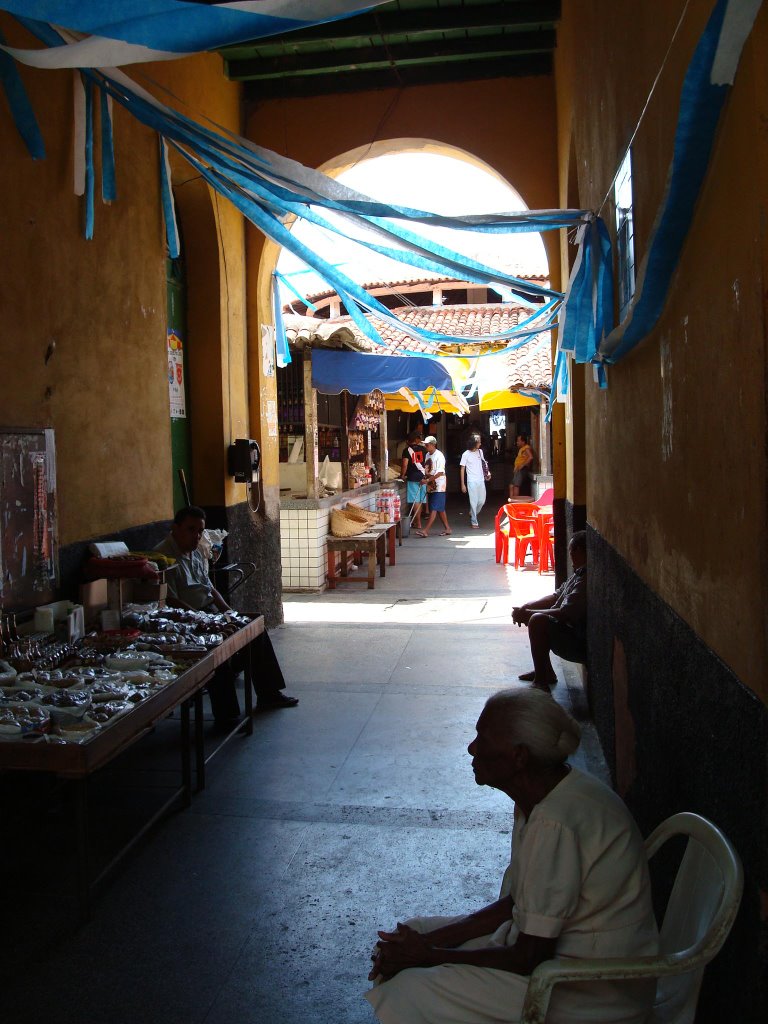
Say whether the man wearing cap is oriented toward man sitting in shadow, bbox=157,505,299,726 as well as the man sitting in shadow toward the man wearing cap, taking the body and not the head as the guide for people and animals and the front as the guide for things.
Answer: no

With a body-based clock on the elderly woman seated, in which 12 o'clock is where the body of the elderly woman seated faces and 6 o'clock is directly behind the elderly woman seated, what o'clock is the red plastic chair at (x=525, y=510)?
The red plastic chair is roughly at 3 o'clock from the elderly woman seated.

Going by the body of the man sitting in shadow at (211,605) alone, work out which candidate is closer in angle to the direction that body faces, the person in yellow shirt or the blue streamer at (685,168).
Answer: the blue streamer

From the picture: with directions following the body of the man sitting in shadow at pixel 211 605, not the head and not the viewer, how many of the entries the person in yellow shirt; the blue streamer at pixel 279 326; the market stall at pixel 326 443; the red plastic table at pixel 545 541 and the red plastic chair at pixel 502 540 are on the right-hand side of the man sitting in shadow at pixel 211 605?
0

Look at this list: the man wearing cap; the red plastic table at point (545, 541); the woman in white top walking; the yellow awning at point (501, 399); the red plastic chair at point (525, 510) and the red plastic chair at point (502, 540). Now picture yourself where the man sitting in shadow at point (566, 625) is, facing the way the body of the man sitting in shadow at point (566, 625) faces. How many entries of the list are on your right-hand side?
6

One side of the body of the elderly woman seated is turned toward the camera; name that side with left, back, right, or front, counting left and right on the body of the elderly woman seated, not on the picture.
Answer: left

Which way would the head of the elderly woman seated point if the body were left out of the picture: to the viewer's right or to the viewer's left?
to the viewer's left

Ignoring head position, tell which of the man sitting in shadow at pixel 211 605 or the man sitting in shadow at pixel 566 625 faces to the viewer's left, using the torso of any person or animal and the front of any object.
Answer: the man sitting in shadow at pixel 566 625

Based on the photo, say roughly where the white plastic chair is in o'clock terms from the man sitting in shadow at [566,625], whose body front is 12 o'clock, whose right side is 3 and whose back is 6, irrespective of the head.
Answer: The white plastic chair is roughly at 9 o'clock from the man sitting in shadow.

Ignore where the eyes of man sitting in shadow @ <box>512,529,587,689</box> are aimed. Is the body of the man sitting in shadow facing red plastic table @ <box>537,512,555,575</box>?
no

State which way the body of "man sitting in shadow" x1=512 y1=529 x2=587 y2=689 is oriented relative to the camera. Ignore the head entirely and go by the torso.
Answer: to the viewer's left

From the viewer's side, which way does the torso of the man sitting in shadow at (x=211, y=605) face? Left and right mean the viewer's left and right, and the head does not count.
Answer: facing the viewer and to the right of the viewer

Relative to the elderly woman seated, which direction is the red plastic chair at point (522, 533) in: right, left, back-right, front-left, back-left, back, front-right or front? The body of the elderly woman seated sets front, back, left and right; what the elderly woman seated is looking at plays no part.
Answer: right

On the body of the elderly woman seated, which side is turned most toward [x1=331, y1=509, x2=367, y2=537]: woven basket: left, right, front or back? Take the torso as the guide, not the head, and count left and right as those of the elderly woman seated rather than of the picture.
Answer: right
